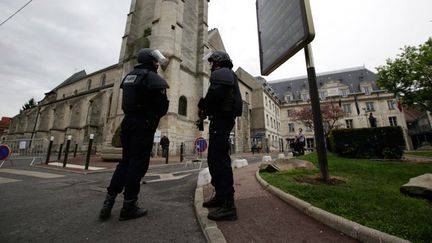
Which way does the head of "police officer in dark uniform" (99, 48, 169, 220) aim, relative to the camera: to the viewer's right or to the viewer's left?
to the viewer's right

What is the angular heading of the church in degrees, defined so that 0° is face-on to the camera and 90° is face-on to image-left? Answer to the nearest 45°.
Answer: approximately 315°

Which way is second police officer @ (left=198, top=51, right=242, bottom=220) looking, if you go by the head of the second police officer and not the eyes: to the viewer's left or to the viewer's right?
to the viewer's left
